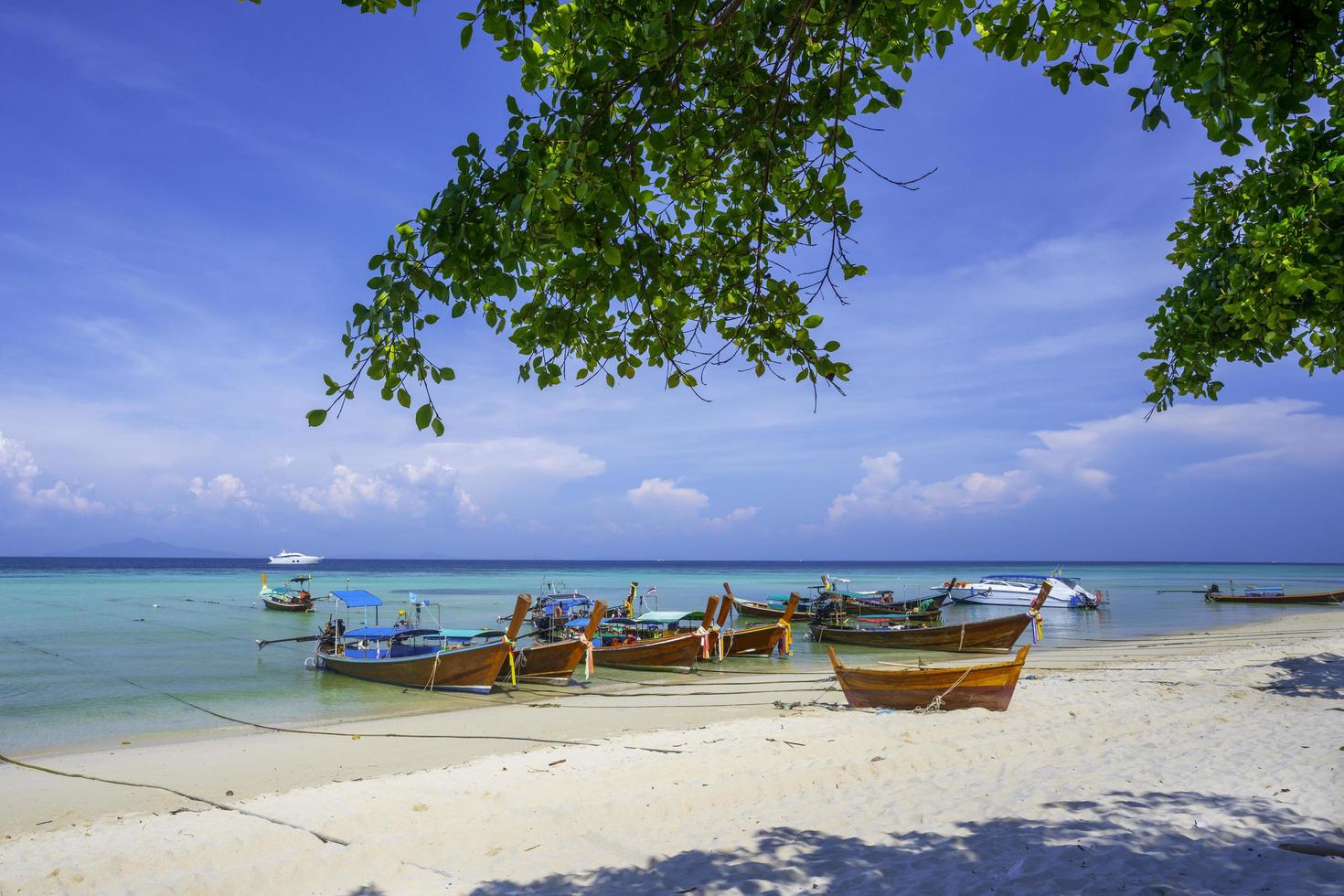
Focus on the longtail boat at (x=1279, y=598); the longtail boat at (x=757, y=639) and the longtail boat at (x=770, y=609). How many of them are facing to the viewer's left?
1

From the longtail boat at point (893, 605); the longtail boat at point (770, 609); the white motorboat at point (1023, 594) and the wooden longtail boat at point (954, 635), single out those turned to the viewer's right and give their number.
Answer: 2

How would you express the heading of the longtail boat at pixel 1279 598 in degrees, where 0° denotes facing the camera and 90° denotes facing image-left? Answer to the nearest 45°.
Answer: approximately 270°

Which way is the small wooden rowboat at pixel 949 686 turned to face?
to the viewer's right

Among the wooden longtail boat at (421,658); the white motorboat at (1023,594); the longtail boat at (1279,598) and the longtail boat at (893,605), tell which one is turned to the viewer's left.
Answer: the white motorboat

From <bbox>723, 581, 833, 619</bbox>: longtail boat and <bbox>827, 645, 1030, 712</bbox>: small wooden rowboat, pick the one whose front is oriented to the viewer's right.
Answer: the small wooden rowboat

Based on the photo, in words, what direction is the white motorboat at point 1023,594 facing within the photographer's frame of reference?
facing to the left of the viewer

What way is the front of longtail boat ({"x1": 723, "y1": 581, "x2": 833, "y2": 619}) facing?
to the viewer's left

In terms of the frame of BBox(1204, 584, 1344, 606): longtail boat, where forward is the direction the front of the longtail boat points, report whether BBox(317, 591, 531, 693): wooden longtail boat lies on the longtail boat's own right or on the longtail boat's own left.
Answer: on the longtail boat's own right

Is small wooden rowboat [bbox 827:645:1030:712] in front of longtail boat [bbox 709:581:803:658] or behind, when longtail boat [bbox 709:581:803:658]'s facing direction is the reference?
in front

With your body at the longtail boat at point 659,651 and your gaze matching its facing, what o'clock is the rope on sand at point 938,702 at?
The rope on sand is roughly at 1 o'clock from the longtail boat.
